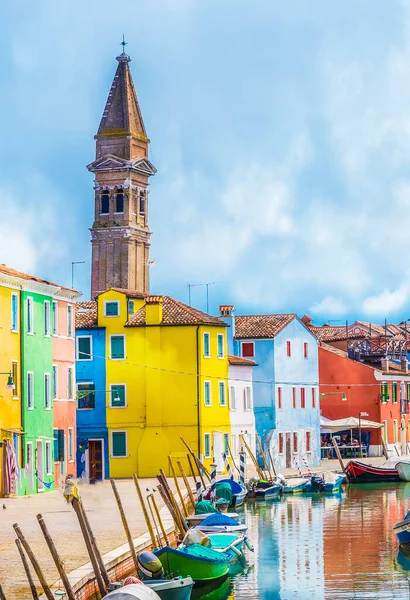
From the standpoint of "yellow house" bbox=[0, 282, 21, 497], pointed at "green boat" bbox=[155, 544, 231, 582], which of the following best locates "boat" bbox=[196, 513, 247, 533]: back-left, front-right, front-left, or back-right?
front-left

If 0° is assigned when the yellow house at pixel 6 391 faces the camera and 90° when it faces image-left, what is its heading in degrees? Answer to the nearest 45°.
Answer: approximately 315°

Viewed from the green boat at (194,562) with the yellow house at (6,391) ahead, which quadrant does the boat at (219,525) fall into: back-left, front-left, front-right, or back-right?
front-right

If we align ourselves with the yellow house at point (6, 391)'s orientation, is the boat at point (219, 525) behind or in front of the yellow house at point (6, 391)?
in front

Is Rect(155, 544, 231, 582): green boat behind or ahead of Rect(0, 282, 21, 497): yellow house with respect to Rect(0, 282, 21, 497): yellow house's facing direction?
ahead

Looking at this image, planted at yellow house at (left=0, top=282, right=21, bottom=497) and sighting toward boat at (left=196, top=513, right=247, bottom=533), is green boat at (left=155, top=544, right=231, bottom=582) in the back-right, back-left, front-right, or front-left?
front-right
